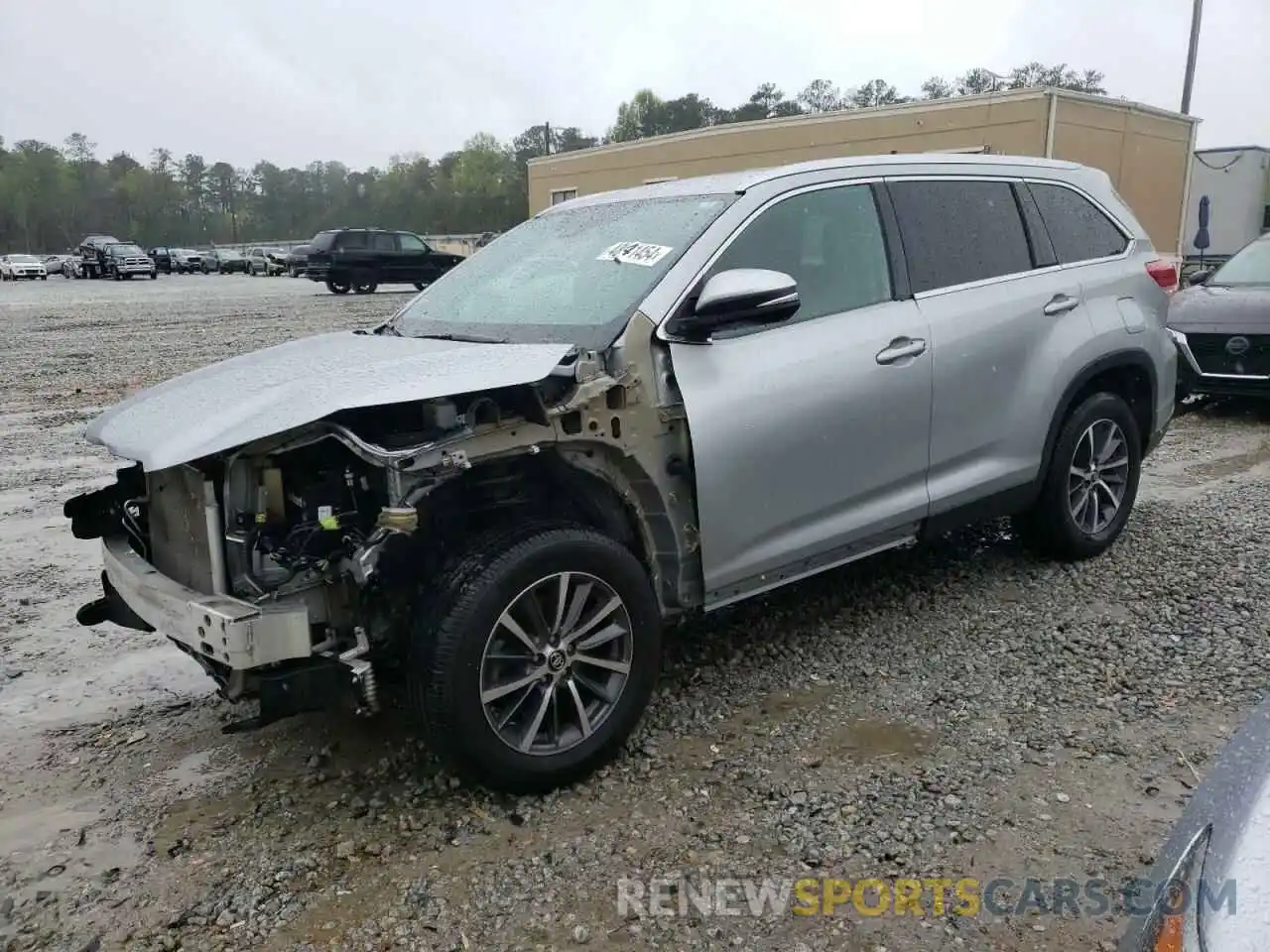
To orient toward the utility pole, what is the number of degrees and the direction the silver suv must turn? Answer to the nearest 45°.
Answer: approximately 180°

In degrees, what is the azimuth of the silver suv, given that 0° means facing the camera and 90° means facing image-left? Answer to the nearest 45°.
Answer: approximately 45°

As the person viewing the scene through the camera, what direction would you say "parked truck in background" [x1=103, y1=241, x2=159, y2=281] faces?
facing the viewer and to the right of the viewer

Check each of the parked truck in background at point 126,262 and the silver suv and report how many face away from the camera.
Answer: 0
